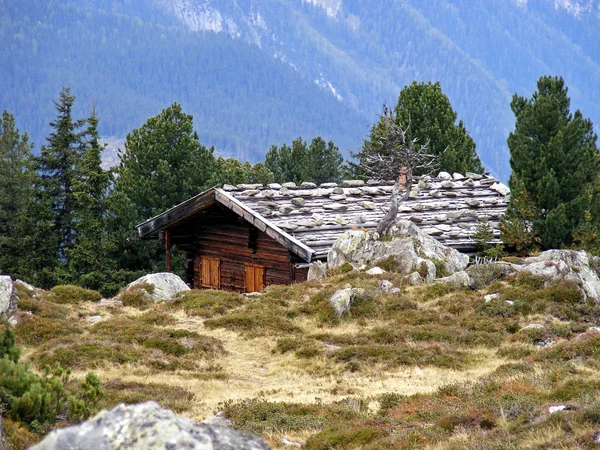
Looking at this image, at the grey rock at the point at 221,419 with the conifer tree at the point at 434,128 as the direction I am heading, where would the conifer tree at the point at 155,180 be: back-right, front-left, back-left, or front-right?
front-left

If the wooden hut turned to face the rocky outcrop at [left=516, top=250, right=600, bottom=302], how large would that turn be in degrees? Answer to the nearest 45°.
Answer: approximately 90° to its left

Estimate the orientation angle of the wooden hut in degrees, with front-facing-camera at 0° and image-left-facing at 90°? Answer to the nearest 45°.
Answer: approximately 45°

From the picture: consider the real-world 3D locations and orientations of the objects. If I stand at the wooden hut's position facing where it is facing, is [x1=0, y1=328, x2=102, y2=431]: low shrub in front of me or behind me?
in front

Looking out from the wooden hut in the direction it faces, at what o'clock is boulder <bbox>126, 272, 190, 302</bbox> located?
The boulder is roughly at 12 o'clock from the wooden hut.

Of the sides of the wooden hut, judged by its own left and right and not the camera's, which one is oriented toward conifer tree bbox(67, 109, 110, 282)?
right

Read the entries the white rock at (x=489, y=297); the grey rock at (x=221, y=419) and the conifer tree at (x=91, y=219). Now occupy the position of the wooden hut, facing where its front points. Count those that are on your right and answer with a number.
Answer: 1

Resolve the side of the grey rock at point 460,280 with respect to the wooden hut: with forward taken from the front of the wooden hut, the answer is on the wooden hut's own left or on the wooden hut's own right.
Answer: on the wooden hut's own left

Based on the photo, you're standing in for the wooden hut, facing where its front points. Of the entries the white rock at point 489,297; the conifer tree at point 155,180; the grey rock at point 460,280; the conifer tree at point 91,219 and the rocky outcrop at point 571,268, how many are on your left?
3

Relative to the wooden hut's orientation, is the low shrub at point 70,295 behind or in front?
in front

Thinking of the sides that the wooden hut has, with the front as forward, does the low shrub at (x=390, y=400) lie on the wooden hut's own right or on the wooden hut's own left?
on the wooden hut's own left
